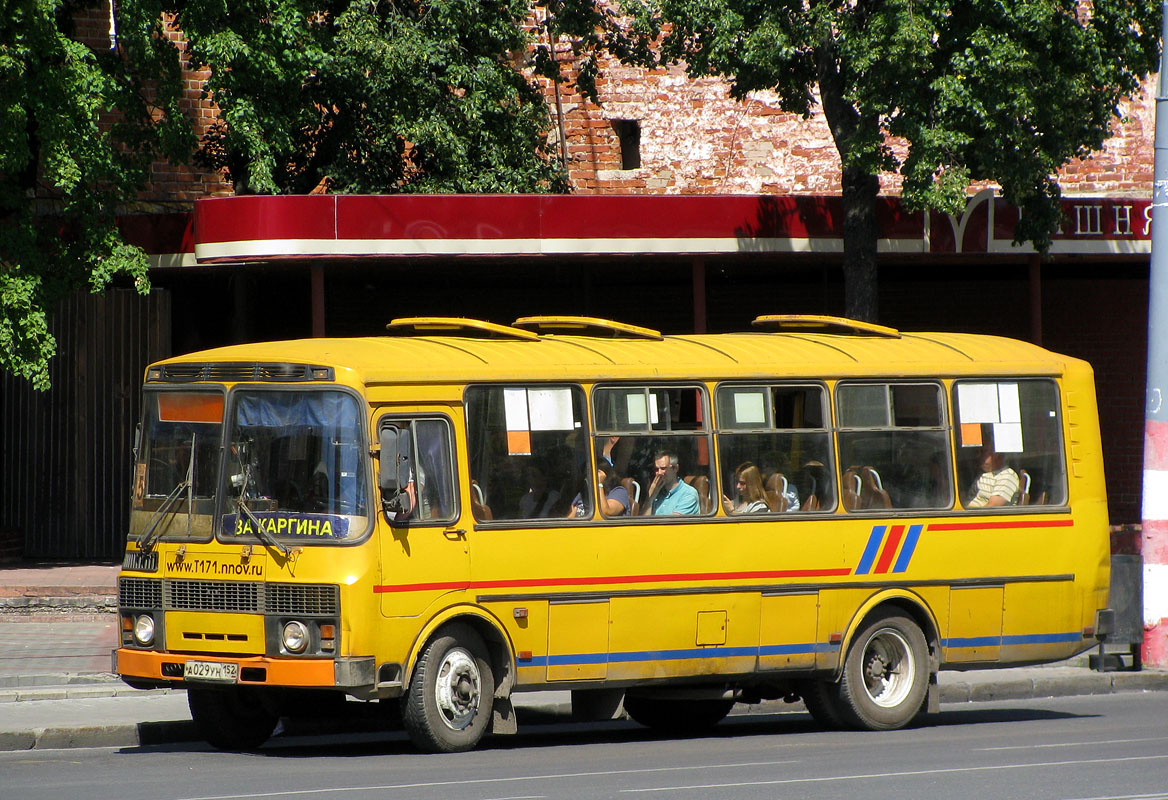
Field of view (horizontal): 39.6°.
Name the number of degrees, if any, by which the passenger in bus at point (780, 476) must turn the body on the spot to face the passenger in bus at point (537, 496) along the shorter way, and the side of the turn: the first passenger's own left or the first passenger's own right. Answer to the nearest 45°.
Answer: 0° — they already face them

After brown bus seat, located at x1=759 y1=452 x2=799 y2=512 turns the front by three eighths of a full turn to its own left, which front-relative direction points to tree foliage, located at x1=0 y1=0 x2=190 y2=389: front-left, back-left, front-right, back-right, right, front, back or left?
back-left

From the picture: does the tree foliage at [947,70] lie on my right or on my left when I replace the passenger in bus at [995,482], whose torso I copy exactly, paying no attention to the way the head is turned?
on my right

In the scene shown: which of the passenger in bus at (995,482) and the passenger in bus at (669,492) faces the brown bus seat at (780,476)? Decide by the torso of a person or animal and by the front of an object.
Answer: the passenger in bus at (995,482)

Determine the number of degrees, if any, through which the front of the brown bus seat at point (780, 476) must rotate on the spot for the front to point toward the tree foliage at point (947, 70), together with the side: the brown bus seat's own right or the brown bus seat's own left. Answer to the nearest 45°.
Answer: approximately 135° to the brown bus seat's own right

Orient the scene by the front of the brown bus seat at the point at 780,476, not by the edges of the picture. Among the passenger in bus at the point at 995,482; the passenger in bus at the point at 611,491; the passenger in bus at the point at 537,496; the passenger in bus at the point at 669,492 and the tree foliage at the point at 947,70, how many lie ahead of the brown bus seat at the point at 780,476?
3

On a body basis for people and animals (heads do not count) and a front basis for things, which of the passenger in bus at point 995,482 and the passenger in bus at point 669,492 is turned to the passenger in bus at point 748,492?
the passenger in bus at point 995,482
